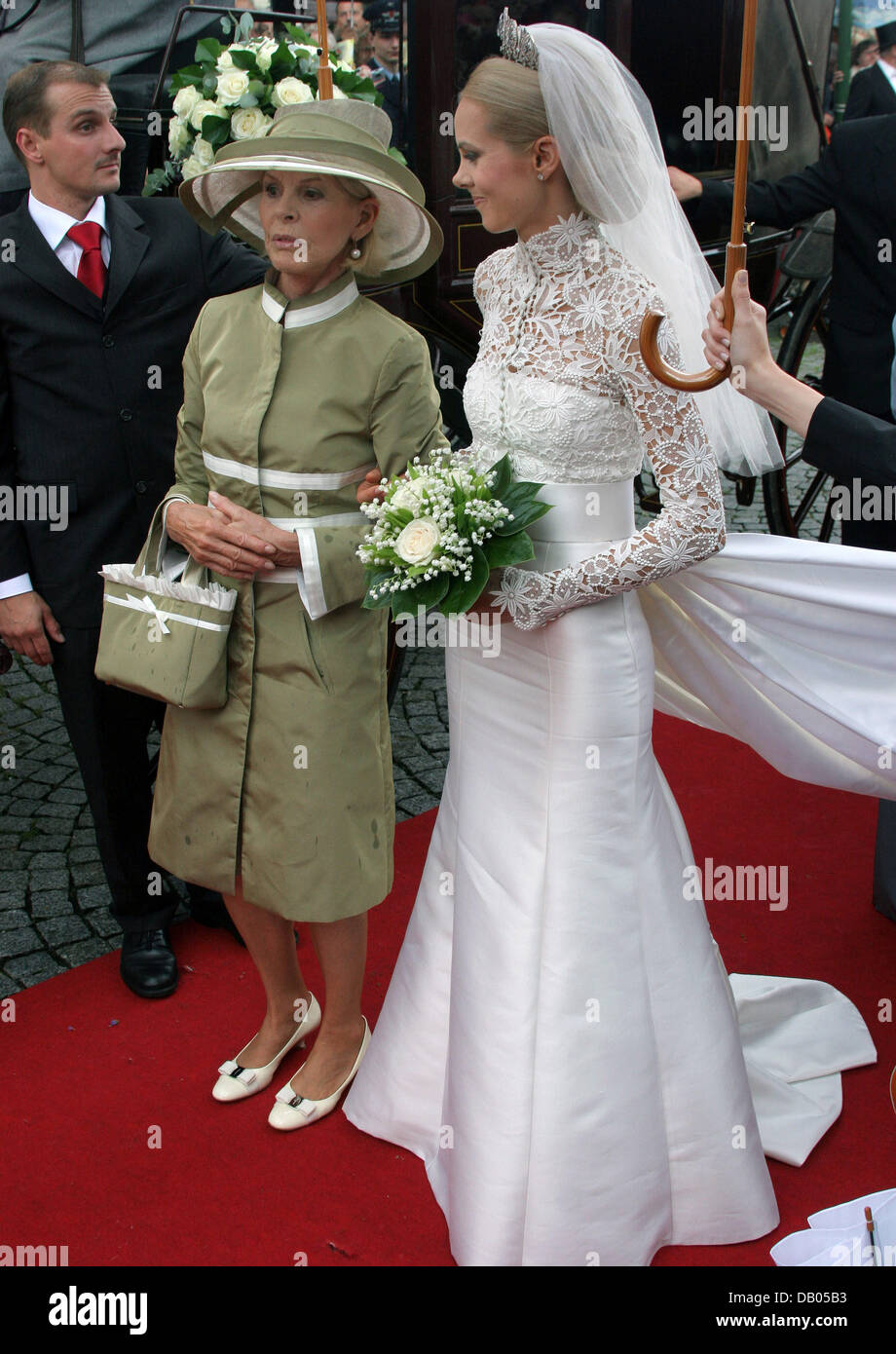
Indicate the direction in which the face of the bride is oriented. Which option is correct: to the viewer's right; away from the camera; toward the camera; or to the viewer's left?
to the viewer's left

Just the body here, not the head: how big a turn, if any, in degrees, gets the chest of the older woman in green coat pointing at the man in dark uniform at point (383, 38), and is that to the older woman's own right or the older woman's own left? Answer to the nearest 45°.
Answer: approximately 135° to the older woman's own right

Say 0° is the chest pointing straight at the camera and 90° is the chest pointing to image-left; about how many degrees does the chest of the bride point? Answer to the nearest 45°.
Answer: approximately 45°

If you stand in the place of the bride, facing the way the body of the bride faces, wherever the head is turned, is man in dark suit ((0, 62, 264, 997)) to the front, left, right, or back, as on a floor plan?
right

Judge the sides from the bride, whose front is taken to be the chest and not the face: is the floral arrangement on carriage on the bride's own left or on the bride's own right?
on the bride's own right

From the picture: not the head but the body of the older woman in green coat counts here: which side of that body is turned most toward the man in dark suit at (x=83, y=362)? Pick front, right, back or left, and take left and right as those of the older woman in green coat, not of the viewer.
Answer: right
